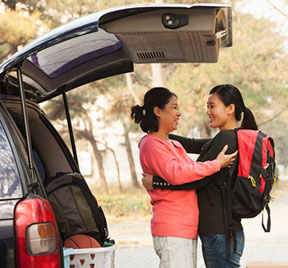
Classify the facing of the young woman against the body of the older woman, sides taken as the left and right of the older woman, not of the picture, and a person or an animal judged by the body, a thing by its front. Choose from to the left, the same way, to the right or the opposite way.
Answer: the opposite way

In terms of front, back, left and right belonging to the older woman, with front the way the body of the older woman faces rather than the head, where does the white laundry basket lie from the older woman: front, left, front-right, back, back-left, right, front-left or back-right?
back-right

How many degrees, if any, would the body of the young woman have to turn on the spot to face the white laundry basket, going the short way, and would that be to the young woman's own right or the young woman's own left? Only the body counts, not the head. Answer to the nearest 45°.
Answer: approximately 45° to the young woman's own left

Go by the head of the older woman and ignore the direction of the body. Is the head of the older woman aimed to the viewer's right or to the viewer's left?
to the viewer's right

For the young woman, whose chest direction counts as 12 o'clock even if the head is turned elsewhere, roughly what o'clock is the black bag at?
The black bag is roughly at 12 o'clock from the young woman.

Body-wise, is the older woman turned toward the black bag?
no

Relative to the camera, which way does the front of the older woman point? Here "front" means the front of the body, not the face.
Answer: to the viewer's right

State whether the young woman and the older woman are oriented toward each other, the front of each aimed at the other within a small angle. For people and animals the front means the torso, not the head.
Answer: yes

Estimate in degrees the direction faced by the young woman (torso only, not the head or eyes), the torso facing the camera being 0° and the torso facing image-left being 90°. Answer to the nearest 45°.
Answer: approximately 90°
